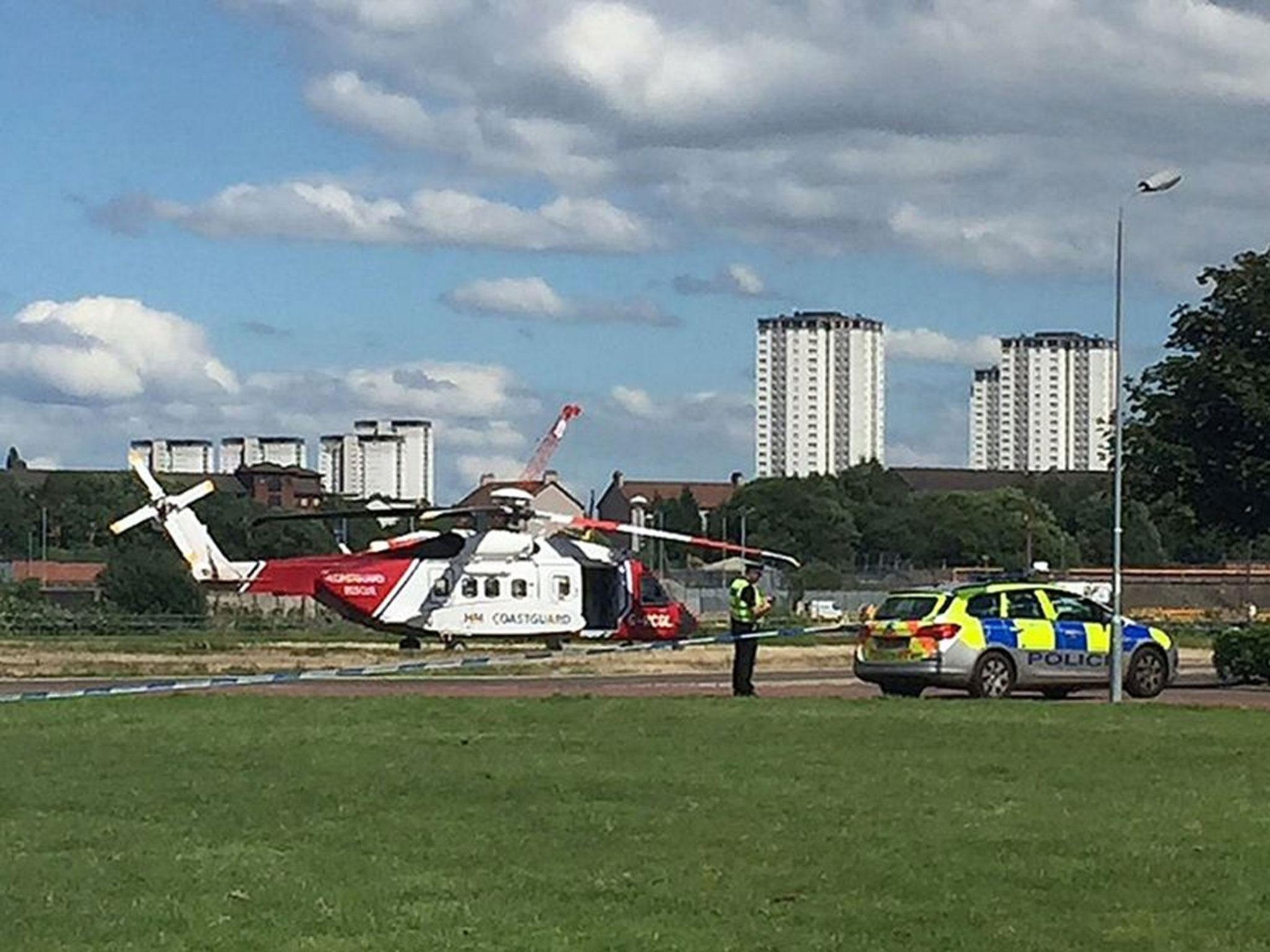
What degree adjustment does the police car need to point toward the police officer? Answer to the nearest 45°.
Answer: approximately 135° to its left

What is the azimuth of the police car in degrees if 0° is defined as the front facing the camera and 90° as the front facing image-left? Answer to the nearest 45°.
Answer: approximately 225°

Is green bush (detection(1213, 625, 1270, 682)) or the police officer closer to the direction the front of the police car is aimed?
the green bush

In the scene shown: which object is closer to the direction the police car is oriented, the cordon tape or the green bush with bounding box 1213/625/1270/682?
the green bush

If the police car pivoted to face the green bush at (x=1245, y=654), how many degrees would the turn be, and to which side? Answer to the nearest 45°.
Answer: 0° — it already faces it
